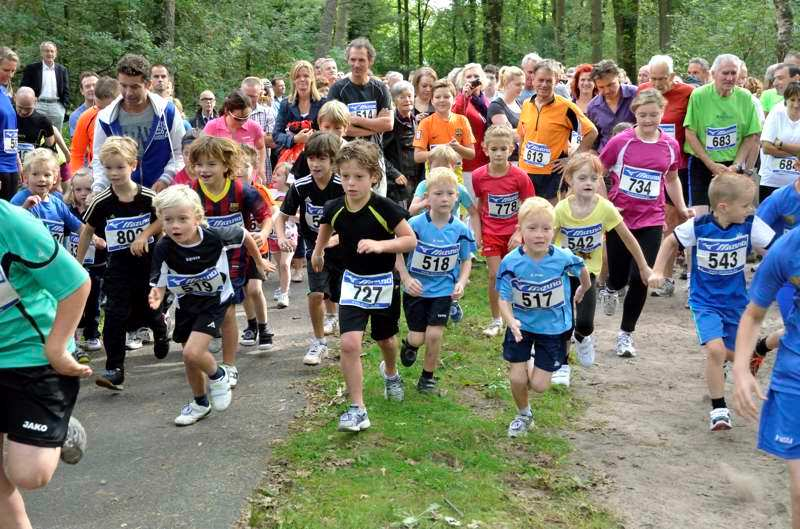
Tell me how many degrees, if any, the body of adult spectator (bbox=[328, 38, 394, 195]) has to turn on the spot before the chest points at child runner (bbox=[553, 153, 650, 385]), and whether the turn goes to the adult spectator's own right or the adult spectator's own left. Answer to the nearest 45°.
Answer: approximately 45° to the adult spectator's own left

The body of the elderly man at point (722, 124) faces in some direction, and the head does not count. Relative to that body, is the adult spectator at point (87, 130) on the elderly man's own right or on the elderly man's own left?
on the elderly man's own right

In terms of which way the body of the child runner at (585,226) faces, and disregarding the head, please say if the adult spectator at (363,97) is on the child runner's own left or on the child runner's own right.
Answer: on the child runner's own right

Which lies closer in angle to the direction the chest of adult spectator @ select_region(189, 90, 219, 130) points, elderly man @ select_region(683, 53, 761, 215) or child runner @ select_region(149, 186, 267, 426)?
the child runner

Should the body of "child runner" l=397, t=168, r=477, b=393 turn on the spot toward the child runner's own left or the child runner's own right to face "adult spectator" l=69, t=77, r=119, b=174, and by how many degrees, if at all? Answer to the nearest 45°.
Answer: approximately 135° to the child runner's own right

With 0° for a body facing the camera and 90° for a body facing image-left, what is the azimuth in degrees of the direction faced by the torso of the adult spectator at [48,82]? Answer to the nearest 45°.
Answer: approximately 0°

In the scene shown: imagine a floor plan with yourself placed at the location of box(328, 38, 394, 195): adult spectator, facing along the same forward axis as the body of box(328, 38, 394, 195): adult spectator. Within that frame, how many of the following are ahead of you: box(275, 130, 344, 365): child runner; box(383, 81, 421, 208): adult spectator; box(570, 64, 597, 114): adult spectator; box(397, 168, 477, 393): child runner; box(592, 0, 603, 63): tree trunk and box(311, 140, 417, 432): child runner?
3

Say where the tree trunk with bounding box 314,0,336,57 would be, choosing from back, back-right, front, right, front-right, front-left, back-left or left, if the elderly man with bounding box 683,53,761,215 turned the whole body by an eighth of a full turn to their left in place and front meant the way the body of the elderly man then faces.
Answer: back

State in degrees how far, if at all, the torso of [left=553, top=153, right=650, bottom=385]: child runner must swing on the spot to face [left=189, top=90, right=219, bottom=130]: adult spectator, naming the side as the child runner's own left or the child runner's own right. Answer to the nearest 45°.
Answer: approximately 135° to the child runner's own right

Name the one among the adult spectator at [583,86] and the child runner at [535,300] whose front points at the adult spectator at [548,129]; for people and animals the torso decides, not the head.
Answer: the adult spectator at [583,86]

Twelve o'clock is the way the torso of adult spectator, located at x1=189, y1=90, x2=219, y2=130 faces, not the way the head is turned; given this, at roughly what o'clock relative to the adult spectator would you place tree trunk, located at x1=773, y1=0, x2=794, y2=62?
The tree trunk is roughly at 9 o'clock from the adult spectator.
